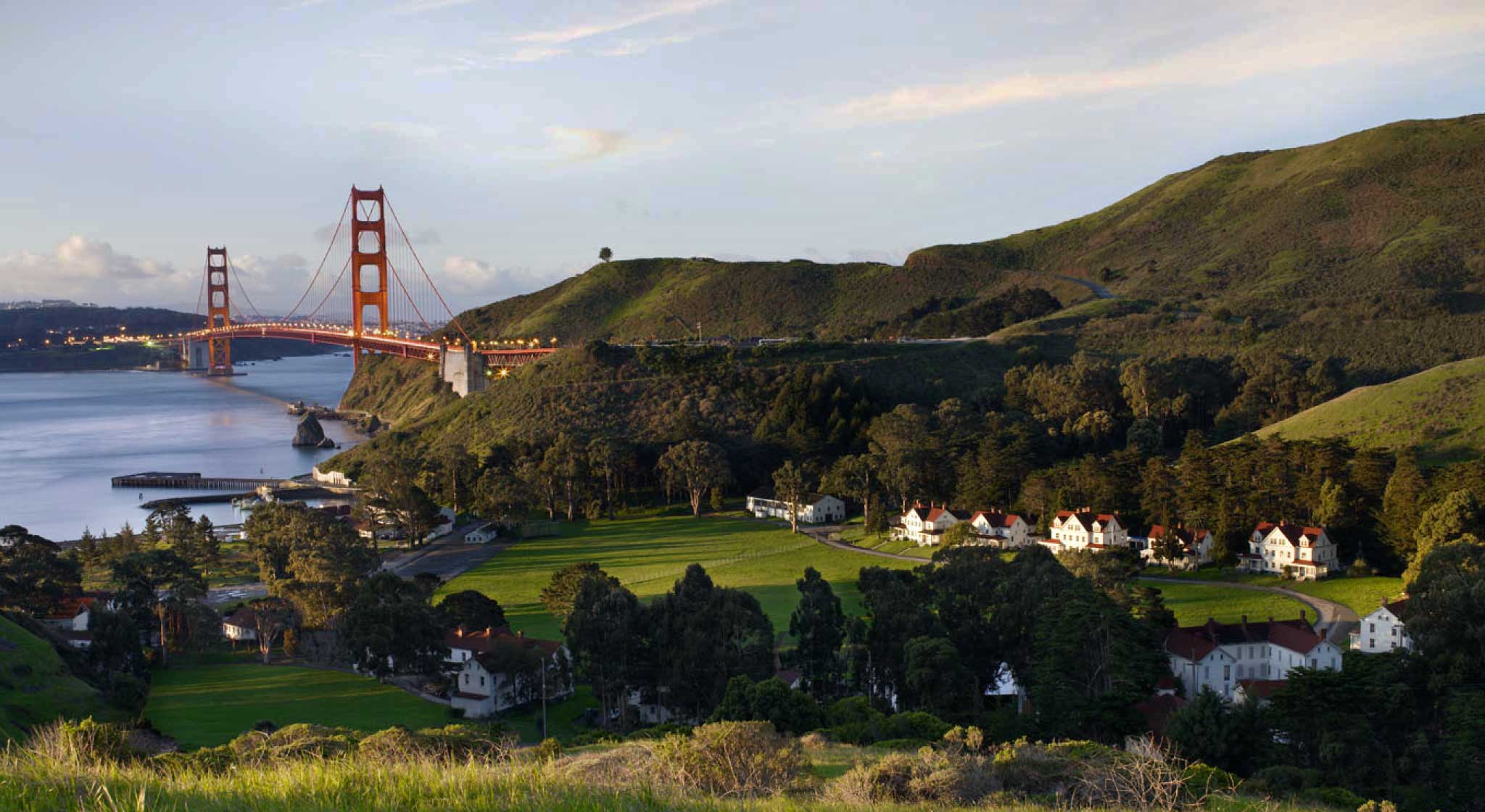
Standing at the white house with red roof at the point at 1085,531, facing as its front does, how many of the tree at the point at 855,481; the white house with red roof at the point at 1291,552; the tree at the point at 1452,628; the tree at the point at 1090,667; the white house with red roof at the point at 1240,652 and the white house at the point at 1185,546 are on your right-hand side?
1

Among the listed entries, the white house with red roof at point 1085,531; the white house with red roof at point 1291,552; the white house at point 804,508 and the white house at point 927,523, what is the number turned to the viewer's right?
0

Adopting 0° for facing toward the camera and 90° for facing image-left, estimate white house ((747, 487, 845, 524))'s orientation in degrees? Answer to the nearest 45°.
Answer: approximately 45°

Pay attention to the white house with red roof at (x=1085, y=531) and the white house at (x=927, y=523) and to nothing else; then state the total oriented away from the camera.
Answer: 0

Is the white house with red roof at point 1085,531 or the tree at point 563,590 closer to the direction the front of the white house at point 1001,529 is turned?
the tree

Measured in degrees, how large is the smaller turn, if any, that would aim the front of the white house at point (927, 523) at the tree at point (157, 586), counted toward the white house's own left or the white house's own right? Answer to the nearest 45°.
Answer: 0° — it already faces it

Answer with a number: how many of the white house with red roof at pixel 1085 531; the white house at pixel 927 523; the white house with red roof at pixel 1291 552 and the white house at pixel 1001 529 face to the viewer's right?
0

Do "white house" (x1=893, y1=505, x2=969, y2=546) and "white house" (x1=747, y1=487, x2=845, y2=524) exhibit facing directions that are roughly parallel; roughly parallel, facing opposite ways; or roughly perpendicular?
roughly parallel

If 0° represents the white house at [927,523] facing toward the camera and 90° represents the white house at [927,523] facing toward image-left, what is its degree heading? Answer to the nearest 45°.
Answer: approximately 45°

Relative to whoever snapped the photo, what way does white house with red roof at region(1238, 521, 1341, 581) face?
facing the viewer and to the left of the viewer

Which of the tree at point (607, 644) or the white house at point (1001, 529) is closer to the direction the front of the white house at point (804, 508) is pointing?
the tree

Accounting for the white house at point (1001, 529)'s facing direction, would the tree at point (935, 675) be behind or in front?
in front

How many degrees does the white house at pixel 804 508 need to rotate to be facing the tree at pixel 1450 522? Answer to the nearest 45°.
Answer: approximately 90° to its left

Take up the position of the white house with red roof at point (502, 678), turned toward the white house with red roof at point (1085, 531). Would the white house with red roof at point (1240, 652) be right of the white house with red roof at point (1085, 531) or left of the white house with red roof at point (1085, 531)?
right
